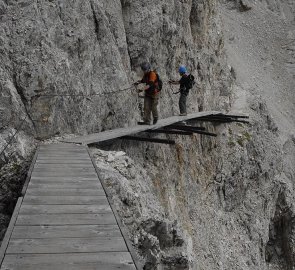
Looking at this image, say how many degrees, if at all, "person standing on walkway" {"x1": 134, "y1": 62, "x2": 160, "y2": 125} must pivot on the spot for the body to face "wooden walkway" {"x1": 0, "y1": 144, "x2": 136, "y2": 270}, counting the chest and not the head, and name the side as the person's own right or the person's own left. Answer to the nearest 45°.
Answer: approximately 90° to the person's own left

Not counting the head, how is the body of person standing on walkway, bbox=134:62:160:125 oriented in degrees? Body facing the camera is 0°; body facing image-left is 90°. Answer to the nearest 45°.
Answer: approximately 90°
